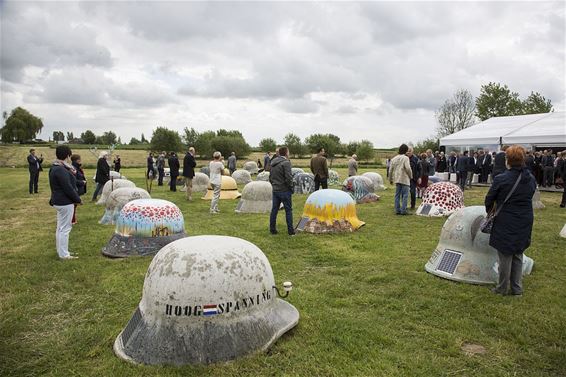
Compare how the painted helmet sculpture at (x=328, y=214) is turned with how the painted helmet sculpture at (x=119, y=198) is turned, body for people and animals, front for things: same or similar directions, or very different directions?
same or similar directions

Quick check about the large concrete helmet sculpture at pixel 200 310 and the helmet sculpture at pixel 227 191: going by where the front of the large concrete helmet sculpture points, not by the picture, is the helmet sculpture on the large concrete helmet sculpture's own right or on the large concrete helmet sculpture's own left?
on the large concrete helmet sculpture's own left

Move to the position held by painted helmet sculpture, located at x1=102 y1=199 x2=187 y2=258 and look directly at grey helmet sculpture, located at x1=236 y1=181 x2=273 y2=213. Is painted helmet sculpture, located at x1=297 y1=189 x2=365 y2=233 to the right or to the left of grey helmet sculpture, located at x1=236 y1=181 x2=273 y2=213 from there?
right

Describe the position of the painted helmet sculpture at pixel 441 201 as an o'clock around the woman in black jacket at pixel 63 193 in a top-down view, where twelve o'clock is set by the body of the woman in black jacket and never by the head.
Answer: The painted helmet sculpture is roughly at 12 o'clock from the woman in black jacket.

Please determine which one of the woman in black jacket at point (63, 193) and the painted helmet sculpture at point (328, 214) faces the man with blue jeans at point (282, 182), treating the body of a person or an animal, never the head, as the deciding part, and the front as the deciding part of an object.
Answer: the woman in black jacket

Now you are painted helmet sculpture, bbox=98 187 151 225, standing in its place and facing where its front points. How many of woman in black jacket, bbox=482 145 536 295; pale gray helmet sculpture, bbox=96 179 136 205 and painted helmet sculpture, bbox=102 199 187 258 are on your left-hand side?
1

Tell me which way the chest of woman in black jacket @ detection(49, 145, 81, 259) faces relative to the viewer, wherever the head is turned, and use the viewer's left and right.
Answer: facing to the right of the viewer

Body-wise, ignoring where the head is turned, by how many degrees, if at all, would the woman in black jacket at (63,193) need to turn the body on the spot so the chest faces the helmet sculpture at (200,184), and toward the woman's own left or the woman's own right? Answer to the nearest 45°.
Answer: approximately 45° to the woman's own left

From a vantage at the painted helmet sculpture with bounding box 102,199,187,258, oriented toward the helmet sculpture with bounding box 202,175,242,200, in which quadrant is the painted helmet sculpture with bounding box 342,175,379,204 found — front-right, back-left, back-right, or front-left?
front-right
